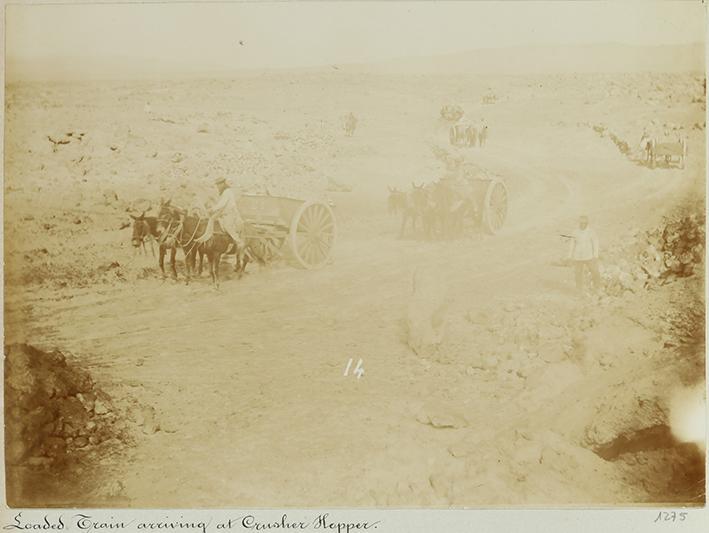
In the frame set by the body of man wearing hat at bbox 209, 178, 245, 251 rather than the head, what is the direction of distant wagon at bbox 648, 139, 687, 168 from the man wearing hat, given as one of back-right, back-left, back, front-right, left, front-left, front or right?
back

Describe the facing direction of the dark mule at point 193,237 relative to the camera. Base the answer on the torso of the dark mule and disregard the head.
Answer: to the viewer's left

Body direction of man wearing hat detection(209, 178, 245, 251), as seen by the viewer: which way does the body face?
to the viewer's left

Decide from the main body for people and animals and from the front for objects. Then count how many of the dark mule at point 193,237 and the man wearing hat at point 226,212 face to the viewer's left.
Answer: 2

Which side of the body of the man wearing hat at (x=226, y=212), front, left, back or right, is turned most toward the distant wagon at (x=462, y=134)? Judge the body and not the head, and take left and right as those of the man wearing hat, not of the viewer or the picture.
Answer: back

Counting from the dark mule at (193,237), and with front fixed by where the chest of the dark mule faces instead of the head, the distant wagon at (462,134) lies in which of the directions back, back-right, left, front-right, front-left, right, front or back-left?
back

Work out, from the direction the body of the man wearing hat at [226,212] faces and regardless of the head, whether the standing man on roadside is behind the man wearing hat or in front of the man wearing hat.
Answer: behind
